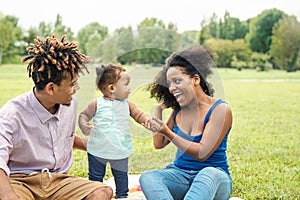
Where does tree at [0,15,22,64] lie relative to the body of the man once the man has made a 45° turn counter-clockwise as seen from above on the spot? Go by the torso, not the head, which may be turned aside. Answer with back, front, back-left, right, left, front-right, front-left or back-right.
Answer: left

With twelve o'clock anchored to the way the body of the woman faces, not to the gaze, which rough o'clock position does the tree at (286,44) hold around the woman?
The tree is roughly at 5 o'clock from the woman.

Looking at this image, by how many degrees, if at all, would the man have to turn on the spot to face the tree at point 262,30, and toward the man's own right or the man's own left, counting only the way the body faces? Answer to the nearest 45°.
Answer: approximately 90° to the man's own left

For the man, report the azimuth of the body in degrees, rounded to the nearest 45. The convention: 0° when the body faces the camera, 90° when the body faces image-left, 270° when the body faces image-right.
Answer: approximately 315°

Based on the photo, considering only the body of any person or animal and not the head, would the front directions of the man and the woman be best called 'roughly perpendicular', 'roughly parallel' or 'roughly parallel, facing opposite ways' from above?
roughly perpendicular

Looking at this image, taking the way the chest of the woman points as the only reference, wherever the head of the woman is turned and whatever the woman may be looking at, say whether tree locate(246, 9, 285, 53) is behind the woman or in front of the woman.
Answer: behind

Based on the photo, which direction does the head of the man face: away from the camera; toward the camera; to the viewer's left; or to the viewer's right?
to the viewer's right

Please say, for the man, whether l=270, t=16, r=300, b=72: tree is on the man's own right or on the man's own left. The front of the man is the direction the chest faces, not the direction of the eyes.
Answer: on the man's own left

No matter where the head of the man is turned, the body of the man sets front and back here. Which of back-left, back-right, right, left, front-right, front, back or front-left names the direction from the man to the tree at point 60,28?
back-left

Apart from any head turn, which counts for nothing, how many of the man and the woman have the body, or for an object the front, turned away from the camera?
0

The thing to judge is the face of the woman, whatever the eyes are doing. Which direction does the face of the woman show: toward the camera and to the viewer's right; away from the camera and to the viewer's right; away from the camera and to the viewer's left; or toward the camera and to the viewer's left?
toward the camera and to the viewer's left
